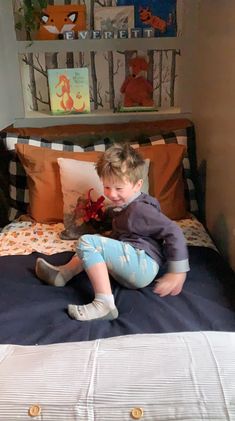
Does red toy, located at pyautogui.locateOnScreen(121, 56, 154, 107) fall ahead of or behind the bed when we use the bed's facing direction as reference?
behind

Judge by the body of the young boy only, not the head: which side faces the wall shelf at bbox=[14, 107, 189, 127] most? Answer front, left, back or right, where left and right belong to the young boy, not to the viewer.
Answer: right

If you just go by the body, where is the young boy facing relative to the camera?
to the viewer's left

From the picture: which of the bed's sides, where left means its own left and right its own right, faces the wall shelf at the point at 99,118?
back

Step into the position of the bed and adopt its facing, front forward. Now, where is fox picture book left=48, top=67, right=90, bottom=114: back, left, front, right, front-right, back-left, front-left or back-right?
back

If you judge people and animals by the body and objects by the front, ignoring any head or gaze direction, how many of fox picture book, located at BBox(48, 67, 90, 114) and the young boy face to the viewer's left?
1

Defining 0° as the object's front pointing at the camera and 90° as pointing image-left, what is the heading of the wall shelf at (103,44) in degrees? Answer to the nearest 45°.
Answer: approximately 0°

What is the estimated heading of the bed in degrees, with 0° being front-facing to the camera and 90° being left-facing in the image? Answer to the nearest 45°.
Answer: approximately 0°

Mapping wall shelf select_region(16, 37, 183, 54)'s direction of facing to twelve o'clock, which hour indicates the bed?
The bed is roughly at 12 o'clock from the wall shelf.
